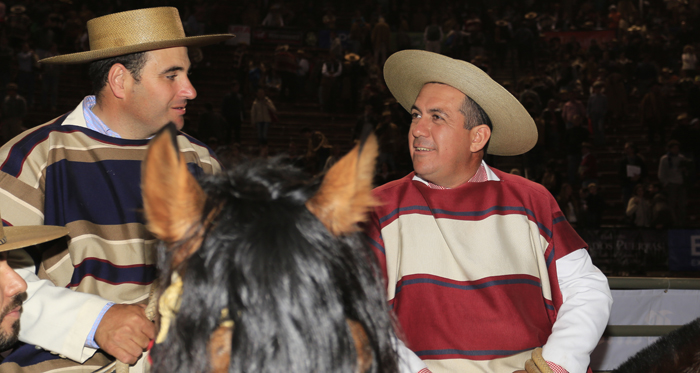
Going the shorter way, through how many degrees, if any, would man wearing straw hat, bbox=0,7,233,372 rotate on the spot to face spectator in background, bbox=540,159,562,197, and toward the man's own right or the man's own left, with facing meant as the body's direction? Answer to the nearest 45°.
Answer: approximately 90° to the man's own left

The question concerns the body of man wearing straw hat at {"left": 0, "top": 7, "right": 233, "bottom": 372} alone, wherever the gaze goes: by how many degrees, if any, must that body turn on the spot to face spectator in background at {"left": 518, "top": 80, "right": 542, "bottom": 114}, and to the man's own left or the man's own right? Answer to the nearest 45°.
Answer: approximately 90° to the man's own left

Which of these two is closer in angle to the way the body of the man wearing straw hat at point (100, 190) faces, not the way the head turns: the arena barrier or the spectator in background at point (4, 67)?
the arena barrier

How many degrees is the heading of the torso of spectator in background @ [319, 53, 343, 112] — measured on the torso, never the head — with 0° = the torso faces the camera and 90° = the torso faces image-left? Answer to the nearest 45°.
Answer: approximately 0°

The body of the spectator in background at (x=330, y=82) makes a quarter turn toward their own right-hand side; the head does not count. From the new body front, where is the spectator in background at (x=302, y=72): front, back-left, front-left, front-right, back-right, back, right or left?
front-right

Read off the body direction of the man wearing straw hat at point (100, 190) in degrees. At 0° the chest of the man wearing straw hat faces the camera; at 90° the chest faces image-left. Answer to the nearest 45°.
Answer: approximately 315°

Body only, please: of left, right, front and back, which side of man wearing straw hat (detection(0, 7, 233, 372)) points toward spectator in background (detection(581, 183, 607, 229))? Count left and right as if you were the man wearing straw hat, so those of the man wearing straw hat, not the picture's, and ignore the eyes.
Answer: left

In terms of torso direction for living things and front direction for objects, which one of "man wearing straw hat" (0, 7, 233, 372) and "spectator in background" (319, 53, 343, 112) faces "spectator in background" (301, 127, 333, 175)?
"spectator in background" (319, 53, 343, 112)

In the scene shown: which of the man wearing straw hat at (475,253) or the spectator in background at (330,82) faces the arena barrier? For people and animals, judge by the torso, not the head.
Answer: the spectator in background

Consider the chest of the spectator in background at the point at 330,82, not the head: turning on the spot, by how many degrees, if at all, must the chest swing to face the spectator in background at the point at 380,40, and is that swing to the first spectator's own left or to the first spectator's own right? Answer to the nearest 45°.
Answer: approximately 135° to the first spectator's own left
